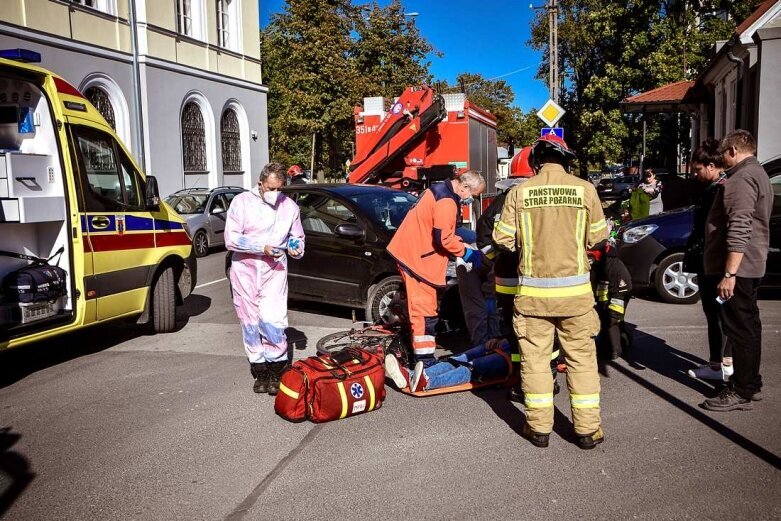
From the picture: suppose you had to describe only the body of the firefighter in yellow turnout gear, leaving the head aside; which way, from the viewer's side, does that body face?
away from the camera

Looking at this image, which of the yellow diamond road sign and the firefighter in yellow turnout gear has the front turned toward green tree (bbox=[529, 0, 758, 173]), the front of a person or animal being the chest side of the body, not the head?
the firefighter in yellow turnout gear

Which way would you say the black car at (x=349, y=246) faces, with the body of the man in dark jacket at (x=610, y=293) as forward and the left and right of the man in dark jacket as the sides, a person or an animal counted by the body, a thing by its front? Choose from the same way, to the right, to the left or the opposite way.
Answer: the opposite way

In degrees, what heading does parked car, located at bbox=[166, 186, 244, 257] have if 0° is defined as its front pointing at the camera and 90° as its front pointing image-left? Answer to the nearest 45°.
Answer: approximately 45°

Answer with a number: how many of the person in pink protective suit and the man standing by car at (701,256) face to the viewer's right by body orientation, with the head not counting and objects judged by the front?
0

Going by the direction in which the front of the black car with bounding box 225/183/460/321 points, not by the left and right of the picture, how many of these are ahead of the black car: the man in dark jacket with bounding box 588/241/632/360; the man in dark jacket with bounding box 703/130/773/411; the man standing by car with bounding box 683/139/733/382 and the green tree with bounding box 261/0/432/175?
3

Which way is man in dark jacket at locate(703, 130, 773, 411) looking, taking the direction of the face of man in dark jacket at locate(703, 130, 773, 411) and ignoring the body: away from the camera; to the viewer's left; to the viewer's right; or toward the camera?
to the viewer's left

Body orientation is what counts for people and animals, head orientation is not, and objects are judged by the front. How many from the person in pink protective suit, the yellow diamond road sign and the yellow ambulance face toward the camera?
2

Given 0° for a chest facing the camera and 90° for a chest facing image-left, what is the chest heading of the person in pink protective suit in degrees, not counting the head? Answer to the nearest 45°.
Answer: approximately 0°

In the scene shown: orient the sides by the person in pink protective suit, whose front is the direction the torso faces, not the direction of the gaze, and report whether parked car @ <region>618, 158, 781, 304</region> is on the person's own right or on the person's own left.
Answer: on the person's own left

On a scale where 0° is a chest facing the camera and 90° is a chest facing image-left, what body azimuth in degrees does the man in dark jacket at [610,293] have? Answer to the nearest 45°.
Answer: approximately 90°

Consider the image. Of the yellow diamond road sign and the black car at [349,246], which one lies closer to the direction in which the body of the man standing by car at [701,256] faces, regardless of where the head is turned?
the black car
